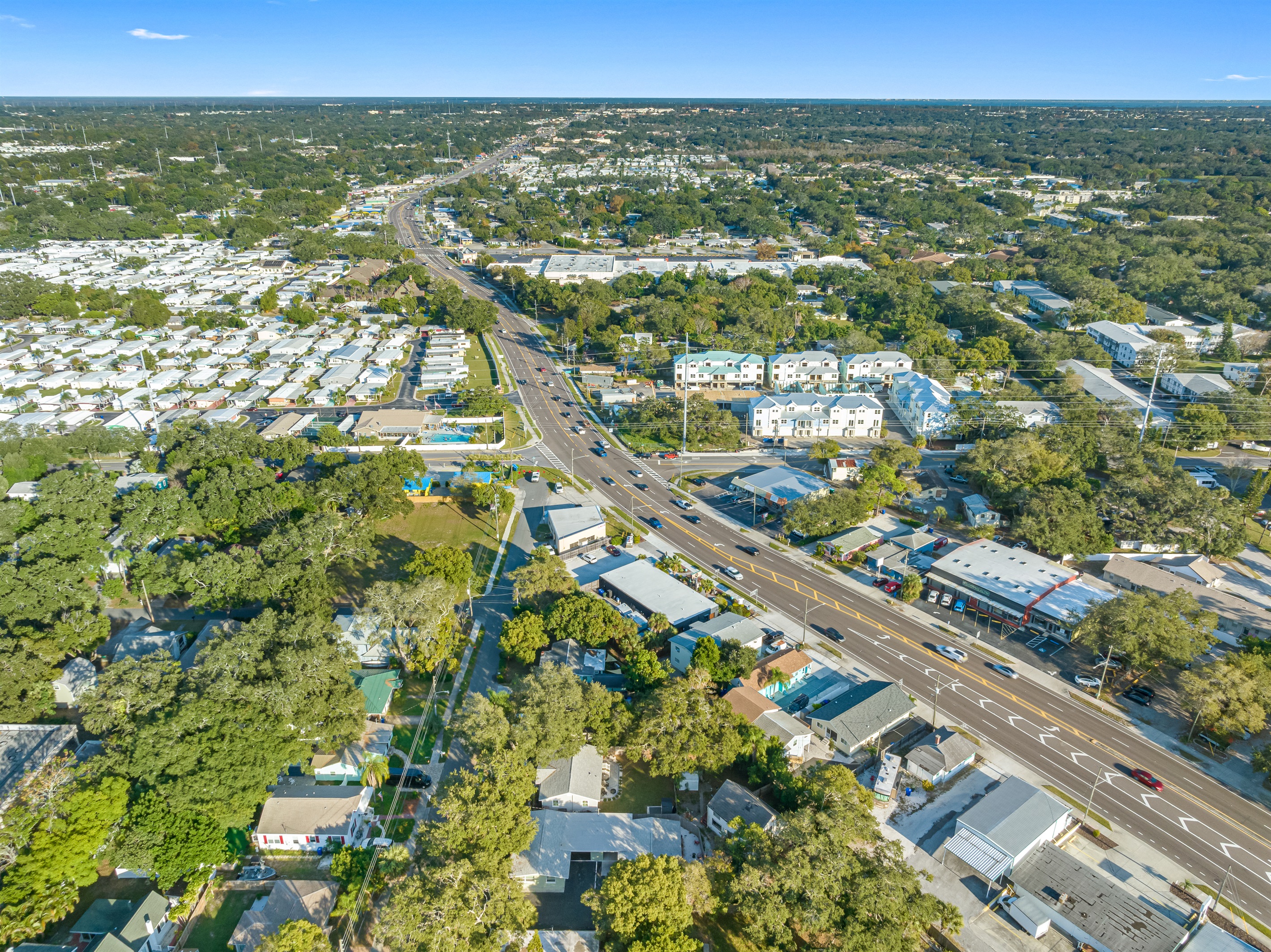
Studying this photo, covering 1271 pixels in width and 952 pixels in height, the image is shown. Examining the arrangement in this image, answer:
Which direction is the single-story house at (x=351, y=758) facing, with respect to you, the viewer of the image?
facing to the right of the viewer

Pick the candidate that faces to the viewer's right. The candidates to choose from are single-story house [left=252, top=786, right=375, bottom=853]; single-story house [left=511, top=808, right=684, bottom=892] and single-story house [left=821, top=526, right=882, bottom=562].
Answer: single-story house [left=252, top=786, right=375, bottom=853]

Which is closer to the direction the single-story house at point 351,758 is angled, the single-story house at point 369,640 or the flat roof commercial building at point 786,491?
the flat roof commercial building

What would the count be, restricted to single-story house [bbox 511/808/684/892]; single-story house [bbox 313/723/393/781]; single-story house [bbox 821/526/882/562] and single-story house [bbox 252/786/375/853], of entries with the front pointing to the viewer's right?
2

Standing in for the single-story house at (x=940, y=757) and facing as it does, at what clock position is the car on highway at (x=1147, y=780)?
The car on highway is roughly at 1 o'clock from the single-story house.

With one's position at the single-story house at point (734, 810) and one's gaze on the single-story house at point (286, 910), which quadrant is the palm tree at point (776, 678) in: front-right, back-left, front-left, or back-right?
back-right

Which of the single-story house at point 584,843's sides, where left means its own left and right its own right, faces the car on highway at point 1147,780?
left

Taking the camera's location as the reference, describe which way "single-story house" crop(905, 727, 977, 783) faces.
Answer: facing away from the viewer and to the right of the viewer

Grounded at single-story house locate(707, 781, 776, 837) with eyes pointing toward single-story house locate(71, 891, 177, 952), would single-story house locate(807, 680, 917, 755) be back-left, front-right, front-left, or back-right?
back-right

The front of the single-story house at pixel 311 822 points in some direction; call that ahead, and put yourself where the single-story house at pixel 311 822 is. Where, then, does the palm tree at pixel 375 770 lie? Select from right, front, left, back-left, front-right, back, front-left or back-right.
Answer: front-left

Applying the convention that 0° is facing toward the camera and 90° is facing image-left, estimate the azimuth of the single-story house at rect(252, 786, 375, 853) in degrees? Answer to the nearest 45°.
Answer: approximately 270°
